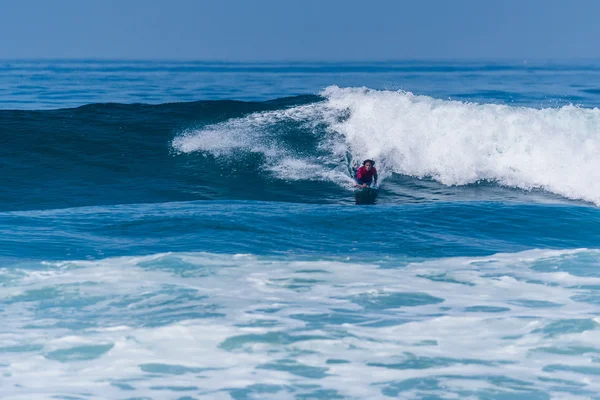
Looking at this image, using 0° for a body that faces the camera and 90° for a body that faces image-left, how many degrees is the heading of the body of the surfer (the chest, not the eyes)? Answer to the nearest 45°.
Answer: approximately 0°
